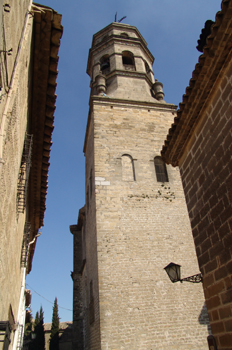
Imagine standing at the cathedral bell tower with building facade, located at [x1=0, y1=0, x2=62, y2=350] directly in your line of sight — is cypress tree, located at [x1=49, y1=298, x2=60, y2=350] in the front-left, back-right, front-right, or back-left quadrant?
back-right

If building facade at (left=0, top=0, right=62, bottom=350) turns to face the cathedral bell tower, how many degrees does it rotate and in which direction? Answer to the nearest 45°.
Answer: approximately 45° to its left

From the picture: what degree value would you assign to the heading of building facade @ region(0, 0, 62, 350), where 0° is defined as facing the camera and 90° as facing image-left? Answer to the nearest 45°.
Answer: approximately 270°

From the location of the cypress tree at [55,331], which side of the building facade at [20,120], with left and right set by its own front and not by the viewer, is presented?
left

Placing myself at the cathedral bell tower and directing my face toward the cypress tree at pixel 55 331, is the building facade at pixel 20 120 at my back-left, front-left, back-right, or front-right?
back-left
